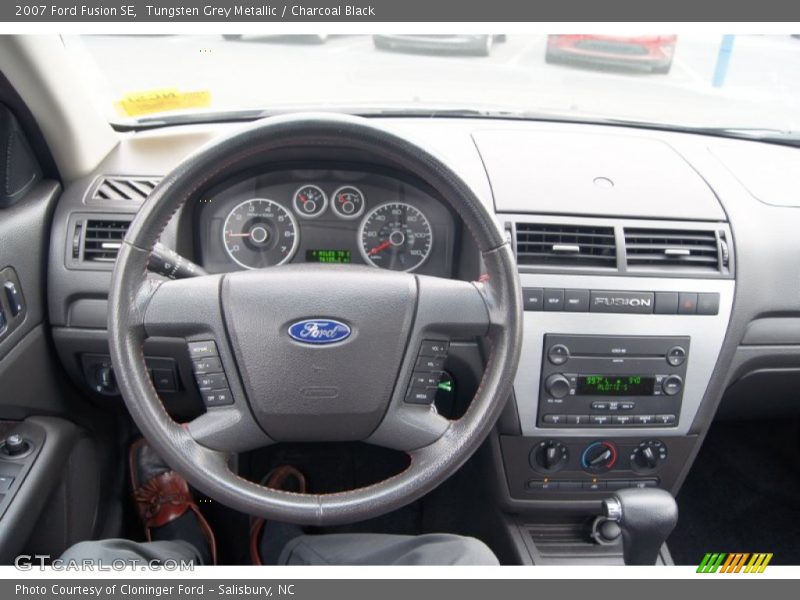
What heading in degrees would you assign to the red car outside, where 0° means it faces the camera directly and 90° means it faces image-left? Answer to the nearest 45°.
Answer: approximately 0°
